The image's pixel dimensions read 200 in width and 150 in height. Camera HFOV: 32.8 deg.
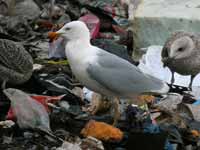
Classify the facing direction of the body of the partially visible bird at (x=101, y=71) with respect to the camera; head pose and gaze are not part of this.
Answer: to the viewer's left

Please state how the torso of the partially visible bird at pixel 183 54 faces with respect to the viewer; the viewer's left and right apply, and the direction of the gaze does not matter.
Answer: facing the viewer and to the left of the viewer

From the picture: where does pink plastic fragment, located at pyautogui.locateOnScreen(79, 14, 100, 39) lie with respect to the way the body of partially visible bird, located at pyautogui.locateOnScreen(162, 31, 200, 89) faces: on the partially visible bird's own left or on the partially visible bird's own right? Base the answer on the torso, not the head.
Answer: on the partially visible bird's own right

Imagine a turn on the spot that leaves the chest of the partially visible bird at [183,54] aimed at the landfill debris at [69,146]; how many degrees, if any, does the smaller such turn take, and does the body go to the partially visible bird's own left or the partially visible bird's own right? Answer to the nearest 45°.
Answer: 0° — it already faces it

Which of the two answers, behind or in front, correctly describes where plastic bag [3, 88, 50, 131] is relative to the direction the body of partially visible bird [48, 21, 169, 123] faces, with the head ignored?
in front

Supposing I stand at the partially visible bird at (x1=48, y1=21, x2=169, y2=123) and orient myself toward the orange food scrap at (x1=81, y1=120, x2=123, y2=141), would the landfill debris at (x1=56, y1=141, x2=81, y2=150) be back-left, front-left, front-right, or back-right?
front-right

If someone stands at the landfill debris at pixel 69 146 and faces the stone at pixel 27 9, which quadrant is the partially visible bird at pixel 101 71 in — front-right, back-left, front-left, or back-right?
front-right

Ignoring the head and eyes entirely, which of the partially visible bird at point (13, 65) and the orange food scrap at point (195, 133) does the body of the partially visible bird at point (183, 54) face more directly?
the partially visible bird

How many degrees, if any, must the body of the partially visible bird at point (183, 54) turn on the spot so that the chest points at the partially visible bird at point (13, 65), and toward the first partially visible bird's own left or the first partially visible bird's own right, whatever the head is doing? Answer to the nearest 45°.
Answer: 0° — it already faces it

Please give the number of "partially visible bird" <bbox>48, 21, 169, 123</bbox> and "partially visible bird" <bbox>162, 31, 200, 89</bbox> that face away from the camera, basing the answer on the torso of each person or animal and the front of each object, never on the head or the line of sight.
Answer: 0

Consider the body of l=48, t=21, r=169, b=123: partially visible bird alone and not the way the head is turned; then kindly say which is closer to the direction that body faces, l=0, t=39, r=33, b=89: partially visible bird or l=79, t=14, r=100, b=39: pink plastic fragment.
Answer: the partially visible bird
